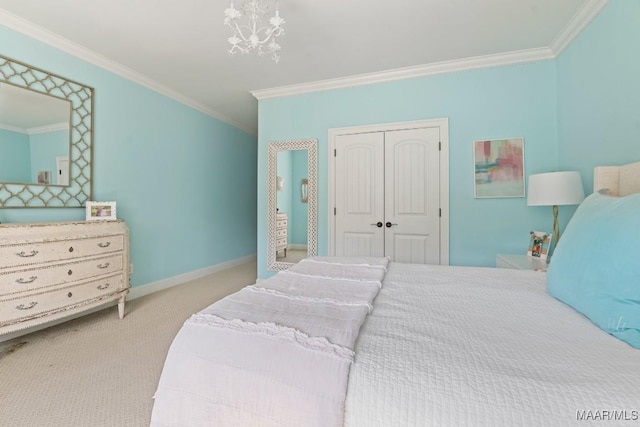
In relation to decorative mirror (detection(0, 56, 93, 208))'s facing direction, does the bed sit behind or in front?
in front

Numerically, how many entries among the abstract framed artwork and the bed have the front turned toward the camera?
1

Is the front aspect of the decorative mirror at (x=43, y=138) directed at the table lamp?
yes

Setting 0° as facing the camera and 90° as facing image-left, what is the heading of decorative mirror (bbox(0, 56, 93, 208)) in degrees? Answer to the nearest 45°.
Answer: approximately 315°

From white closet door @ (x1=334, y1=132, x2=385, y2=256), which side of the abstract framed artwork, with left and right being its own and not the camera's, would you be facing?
right

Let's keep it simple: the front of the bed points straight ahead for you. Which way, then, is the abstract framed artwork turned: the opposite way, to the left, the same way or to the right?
to the left

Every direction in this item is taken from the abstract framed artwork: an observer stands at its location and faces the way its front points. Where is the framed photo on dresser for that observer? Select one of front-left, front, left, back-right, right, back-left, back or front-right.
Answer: front-right

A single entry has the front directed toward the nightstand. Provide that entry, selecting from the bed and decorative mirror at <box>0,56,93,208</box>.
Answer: the decorative mirror

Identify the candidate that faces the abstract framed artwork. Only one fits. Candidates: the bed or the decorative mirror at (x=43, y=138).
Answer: the decorative mirror

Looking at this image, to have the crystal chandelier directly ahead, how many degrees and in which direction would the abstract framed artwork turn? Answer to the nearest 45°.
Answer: approximately 45° to its right

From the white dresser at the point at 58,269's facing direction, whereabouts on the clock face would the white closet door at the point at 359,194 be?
The white closet door is roughly at 11 o'clock from the white dresser.

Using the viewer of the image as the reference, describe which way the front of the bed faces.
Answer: facing to the left of the viewer
